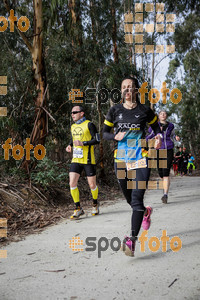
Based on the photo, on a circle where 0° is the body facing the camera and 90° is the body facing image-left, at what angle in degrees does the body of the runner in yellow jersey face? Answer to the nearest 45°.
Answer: approximately 45°

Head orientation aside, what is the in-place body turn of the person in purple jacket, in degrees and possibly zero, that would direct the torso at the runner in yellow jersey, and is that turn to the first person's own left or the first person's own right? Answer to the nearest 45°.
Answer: approximately 45° to the first person's own right

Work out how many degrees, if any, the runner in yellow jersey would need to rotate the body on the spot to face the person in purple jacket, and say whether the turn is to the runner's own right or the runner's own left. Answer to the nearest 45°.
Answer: approximately 180°

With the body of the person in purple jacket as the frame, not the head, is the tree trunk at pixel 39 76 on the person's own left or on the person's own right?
on the person's own right

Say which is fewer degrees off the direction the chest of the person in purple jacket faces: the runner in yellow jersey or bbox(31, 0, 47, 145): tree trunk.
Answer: the runner in yellow jersey
